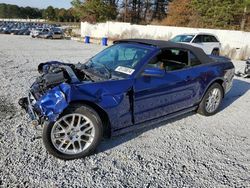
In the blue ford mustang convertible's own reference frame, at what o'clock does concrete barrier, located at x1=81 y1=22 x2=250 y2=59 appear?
The concrete barrier is roughly at 5 o'clock from the blue ford mustang convertible.

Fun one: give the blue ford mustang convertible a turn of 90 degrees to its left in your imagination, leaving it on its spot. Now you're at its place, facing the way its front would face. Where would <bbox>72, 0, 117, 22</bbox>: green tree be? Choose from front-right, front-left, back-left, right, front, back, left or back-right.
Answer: back-left

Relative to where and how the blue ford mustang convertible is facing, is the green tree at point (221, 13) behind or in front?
behind

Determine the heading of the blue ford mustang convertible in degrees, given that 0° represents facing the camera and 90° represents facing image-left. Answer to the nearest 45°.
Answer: approximately 45°

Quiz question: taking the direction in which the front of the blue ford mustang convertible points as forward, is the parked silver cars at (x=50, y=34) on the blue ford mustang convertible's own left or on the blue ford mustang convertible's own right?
on the blue ford mustang convertible's own right

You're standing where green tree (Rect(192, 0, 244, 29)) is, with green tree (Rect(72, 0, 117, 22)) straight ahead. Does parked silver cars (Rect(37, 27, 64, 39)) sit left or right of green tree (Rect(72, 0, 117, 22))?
left
